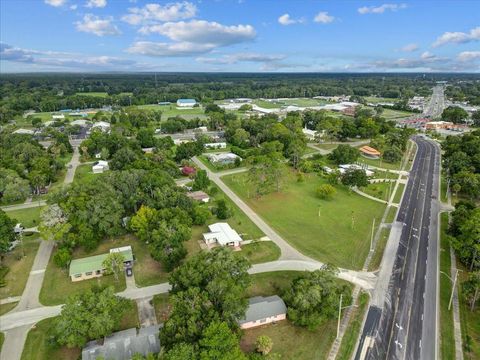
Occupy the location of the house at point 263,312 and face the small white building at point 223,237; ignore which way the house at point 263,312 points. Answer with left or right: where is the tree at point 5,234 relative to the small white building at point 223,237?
left

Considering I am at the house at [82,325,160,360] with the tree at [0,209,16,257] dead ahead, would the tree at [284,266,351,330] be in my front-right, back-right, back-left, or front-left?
back-right

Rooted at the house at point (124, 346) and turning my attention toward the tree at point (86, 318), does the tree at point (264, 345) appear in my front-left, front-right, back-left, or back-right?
back-right

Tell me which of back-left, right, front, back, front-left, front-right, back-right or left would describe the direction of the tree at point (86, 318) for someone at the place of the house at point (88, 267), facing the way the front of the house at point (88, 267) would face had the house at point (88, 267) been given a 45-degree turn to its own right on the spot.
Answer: front-left

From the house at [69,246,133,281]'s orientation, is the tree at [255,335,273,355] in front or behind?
in front

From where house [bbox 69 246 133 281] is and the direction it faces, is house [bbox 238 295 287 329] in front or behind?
in front

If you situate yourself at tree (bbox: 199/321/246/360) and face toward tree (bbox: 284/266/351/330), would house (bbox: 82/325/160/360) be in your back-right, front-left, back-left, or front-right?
back-left

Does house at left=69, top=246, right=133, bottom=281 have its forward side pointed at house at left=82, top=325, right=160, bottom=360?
yes

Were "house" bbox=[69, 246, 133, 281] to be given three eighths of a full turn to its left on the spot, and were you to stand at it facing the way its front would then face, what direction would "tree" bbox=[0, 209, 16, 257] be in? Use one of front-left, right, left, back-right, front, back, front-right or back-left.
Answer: left

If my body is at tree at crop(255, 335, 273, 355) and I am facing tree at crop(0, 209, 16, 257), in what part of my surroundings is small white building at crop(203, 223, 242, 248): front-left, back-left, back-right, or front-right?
front-right

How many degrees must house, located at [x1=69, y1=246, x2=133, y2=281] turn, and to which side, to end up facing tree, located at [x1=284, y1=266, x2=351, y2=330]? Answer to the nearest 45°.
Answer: approximately 45° to its left

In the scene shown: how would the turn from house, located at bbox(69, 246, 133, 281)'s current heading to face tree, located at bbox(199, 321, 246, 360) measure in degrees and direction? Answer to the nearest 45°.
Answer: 0° — it already faces it

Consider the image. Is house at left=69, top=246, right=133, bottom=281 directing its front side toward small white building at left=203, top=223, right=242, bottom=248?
no

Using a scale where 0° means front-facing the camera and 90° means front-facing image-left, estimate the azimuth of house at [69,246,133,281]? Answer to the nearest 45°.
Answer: approximately 0°
